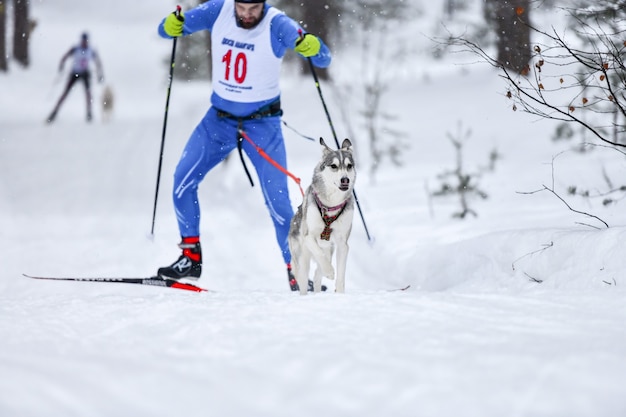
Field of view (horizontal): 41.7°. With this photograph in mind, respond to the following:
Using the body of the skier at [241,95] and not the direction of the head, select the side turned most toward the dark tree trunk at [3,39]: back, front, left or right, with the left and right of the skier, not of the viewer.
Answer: back

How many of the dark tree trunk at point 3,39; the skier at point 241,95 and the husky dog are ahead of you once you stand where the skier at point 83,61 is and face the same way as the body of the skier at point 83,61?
2

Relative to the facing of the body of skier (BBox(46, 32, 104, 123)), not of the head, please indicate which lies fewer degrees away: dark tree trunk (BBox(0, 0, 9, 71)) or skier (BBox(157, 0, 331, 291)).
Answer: the skier

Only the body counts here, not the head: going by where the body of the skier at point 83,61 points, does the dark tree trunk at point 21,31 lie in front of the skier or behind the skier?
behind

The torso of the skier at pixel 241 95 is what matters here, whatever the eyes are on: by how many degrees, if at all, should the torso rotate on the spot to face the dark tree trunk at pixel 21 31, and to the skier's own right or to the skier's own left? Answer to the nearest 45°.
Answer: approximately 180°

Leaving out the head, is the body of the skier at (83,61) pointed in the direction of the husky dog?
yes

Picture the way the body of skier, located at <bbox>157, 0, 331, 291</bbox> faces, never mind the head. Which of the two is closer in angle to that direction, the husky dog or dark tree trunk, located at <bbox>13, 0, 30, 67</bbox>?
the husky dog

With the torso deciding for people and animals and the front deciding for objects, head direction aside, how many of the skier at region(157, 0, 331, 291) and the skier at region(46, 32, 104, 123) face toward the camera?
2

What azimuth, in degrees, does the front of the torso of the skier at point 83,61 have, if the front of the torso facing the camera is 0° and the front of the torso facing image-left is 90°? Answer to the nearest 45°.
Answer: approximately 0°

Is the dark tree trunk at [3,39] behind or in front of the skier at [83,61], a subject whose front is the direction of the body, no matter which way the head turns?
behind

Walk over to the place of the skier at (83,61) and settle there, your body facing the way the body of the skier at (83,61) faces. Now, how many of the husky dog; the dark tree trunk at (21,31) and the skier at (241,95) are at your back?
1

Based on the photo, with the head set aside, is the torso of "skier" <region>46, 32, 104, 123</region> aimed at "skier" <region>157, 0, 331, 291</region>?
yes

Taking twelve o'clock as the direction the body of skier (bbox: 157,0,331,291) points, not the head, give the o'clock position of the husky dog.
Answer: The husky dog is roughly at 11 o'clock from the skier.
